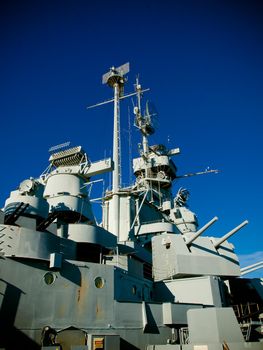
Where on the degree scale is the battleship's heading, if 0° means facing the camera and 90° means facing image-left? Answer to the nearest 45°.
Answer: approximately 225°
